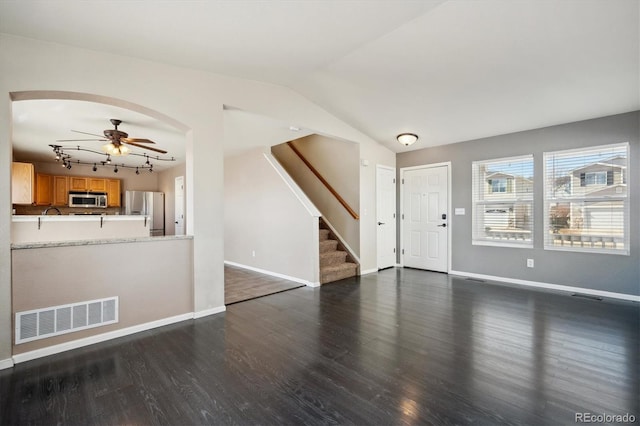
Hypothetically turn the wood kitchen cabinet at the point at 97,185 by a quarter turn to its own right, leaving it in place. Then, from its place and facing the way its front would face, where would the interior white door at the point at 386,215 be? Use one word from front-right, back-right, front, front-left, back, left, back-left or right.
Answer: back-left

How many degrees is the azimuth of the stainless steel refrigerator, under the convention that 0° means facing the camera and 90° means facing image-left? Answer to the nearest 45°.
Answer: approximately 0°

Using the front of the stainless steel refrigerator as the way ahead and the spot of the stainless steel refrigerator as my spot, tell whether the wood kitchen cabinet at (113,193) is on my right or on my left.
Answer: on my right

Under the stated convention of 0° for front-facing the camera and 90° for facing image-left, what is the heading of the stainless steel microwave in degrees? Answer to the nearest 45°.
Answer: approximately 0°

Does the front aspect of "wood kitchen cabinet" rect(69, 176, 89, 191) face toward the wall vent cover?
yes

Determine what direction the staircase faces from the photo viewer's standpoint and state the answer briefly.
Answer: facing the viewer and to the right of the viewer

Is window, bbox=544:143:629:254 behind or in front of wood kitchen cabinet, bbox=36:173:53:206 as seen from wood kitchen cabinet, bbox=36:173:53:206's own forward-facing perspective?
in front

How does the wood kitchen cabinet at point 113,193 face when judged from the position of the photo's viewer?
facing the viewer

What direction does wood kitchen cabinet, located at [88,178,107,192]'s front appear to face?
toward the camera

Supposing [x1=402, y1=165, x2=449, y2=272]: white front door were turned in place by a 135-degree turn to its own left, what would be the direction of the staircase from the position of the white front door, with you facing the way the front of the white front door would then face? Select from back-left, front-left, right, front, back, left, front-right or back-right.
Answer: back-right

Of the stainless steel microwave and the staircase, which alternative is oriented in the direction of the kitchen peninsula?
the stainless steel microwave

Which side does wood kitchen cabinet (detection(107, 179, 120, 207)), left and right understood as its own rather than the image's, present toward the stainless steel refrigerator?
left

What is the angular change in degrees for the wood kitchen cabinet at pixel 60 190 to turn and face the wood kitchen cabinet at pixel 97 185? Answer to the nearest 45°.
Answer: approximately 90° to its left

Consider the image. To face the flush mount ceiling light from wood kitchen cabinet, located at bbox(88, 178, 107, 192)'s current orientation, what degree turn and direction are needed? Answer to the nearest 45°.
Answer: approximately 45° to its left

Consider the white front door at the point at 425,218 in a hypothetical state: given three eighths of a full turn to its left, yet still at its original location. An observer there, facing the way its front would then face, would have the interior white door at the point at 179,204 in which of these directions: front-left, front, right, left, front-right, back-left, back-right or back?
back
